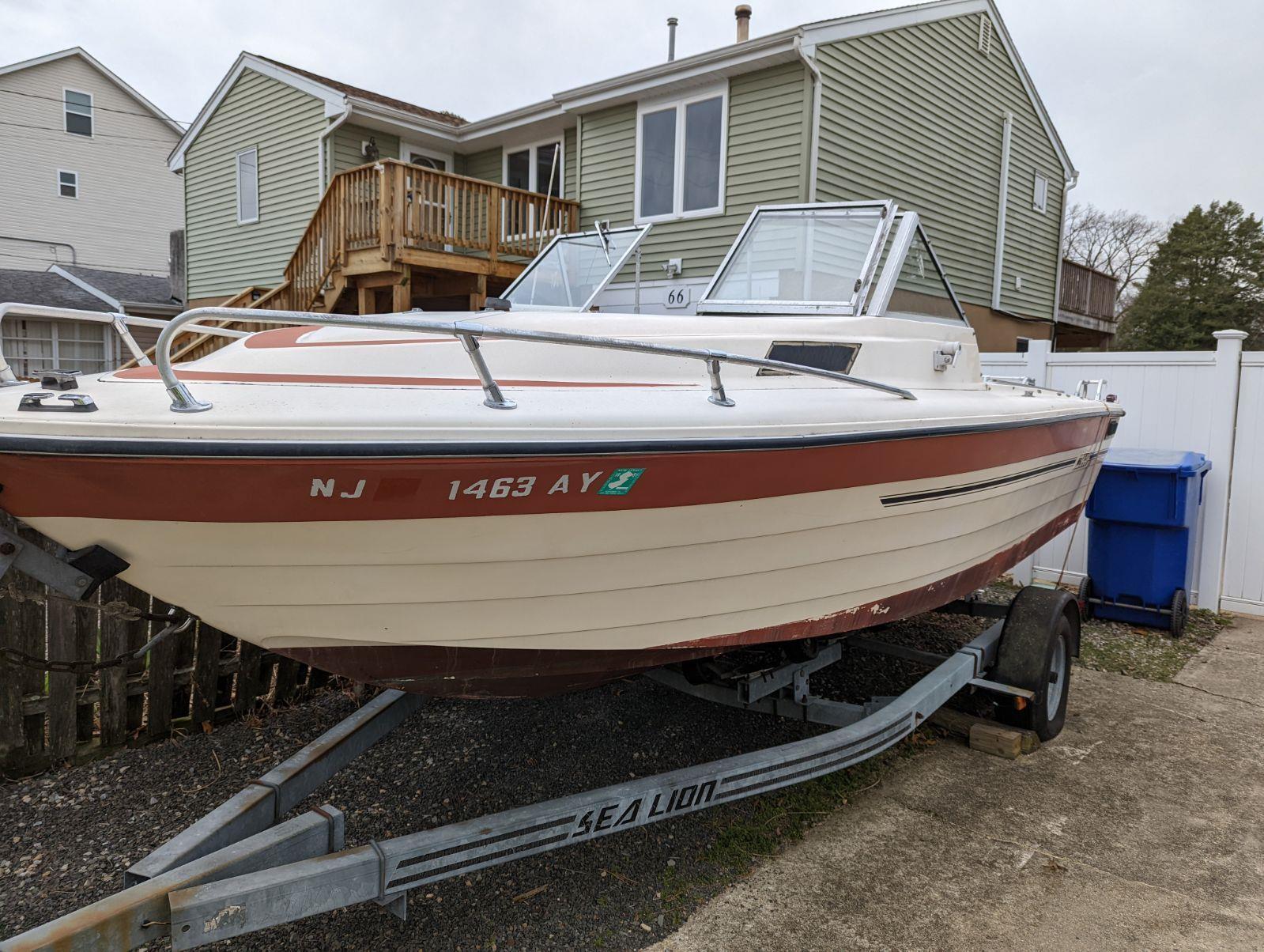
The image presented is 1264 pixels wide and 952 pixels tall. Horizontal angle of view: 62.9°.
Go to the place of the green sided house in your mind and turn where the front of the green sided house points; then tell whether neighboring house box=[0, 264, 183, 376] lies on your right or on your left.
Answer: on your right

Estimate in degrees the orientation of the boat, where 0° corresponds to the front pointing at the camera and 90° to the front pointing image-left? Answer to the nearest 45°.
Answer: approximately 45°

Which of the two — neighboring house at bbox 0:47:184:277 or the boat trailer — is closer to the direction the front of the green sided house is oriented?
the boat trailer

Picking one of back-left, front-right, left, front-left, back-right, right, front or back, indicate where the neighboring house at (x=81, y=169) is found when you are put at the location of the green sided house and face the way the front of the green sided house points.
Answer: right

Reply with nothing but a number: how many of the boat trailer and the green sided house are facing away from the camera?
0

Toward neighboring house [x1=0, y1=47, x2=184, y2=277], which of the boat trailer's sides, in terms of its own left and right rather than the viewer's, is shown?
right

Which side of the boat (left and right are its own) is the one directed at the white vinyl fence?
back

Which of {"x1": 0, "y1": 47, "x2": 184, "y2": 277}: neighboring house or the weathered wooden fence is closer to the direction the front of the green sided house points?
the weathered wooden fence

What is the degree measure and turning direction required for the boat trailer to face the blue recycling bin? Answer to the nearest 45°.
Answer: approximately 180°

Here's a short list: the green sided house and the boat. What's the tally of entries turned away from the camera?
0

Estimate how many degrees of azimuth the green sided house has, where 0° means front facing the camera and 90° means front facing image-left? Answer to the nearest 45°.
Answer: approximately 45°

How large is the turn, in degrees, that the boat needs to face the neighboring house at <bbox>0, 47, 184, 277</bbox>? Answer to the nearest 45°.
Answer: approximately 90° to its right

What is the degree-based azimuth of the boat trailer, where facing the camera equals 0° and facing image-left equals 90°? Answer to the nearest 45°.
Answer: approximately 45°

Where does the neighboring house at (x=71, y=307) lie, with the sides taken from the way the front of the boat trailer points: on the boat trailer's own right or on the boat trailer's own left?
on the boat trailer's own right

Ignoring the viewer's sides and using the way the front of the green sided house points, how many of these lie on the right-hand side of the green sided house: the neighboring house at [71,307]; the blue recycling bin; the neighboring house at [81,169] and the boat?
2

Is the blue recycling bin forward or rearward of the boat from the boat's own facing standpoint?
rearward
